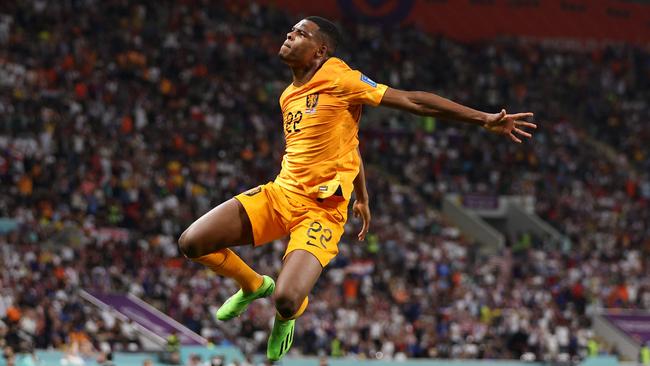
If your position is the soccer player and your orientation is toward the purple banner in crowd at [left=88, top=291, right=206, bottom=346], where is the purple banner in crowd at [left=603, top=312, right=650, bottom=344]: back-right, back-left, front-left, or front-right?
front-right

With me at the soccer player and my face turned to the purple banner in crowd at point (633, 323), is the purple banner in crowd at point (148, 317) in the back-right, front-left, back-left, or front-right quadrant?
front-left

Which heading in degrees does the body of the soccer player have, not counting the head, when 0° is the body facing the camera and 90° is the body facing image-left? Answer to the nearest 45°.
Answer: approximately 45°

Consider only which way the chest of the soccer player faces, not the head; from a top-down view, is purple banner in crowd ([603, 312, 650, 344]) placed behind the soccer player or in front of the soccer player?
behind

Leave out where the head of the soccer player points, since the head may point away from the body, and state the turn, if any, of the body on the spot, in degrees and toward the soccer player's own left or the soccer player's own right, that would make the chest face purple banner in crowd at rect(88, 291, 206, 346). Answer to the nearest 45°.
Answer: approximately 135° to the soccer player's own right
